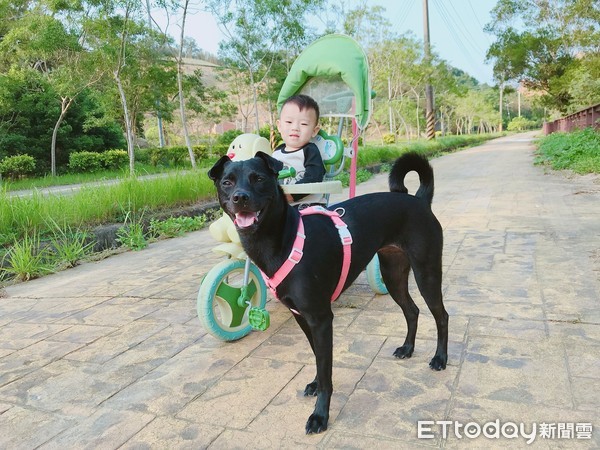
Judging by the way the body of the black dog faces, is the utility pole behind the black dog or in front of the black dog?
behind

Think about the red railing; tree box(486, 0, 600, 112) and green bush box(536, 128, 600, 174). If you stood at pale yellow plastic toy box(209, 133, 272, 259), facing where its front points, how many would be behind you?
3

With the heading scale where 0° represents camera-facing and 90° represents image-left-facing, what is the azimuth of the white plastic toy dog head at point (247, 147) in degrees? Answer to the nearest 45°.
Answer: approximately 45°

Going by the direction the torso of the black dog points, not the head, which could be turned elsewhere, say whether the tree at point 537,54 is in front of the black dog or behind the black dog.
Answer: behind

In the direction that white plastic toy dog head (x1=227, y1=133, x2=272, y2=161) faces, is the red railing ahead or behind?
behind

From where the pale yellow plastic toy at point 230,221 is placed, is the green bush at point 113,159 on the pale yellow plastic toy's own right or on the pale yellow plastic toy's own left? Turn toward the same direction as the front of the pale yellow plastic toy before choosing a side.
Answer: on the pale yellow plastic toy's own right

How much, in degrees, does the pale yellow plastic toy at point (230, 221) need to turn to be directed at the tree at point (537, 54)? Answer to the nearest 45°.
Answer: approximately 180°

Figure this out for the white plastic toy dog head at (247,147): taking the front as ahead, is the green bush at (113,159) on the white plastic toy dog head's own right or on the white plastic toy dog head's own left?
on the white plastic toy dog head's own right

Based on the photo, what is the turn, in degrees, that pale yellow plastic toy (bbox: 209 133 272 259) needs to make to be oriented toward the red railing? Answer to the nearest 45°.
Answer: approximately 180°

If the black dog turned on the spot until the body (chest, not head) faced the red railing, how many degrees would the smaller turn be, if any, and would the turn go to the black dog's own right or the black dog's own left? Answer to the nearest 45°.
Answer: approximately 180°

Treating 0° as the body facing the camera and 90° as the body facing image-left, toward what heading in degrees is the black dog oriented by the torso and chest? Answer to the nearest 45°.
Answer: approximately 45°
